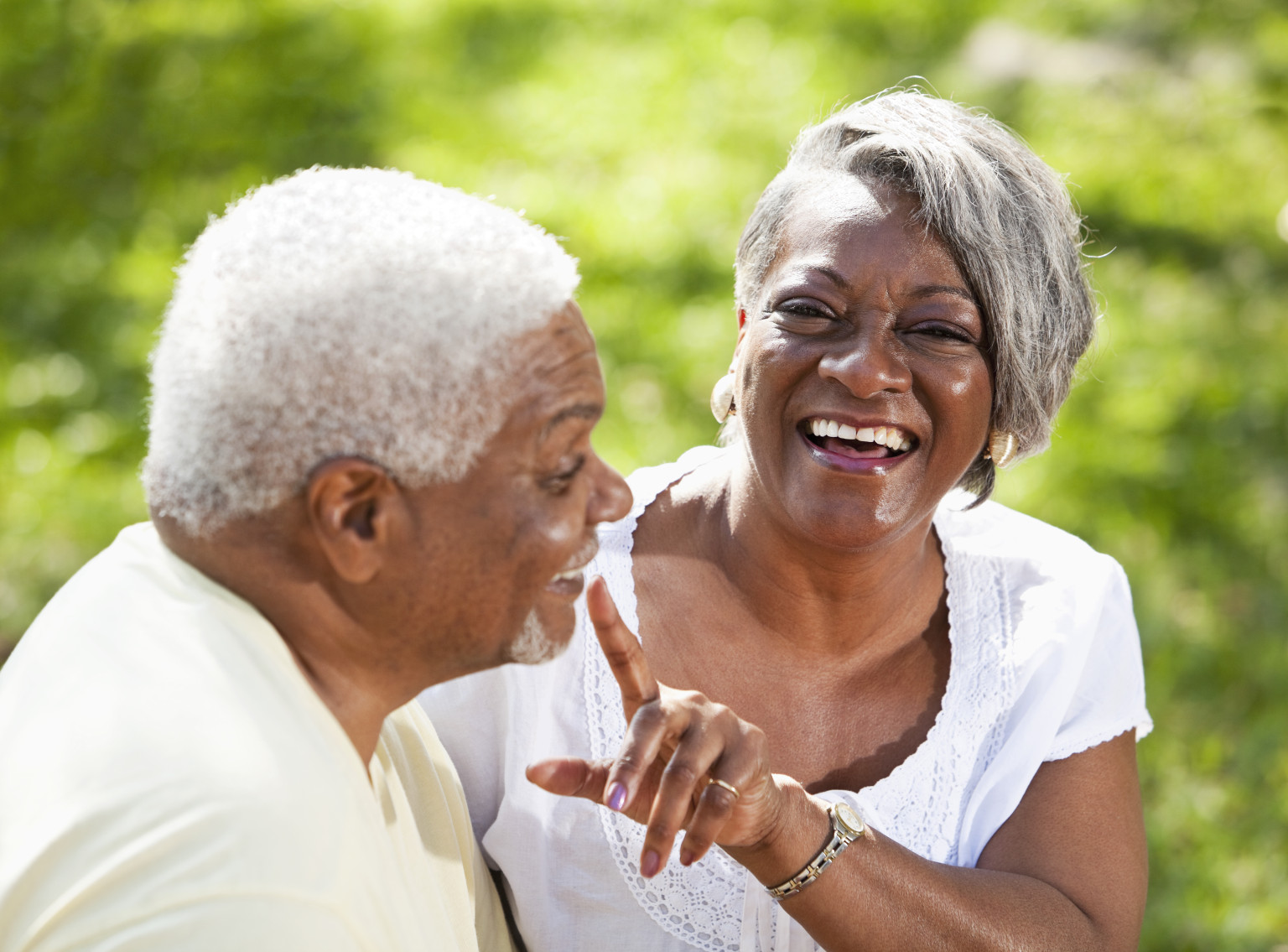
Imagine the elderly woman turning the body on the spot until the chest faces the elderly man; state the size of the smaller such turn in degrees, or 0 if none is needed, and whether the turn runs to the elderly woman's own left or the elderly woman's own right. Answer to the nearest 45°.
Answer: approximately 45° to the elderly woman's own right

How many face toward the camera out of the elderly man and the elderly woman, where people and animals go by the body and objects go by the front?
1

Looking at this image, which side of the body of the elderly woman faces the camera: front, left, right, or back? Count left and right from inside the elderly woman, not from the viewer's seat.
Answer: front

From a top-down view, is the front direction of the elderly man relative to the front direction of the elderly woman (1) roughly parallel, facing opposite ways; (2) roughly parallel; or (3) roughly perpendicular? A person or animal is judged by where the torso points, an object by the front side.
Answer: roughly perpendicular

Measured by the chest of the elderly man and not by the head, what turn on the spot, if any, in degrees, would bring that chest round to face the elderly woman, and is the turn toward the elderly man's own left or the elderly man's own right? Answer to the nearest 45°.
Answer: approximately 45° to the elderly man's own left

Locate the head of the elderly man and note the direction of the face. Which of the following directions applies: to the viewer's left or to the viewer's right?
to the viewer's right

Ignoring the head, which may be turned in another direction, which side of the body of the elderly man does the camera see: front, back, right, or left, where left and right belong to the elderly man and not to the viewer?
right
